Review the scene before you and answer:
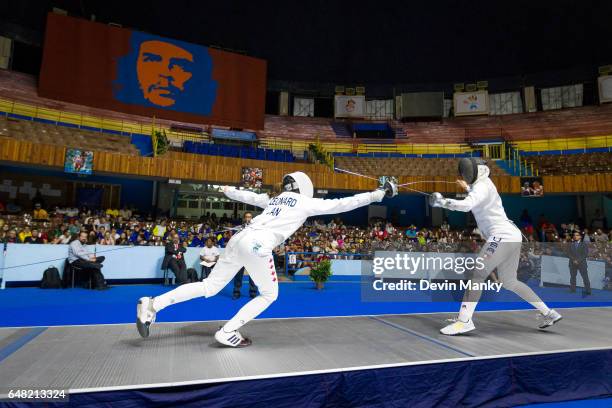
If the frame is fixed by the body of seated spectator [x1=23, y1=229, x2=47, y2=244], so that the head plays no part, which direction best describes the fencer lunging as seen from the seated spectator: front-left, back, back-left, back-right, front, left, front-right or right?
front

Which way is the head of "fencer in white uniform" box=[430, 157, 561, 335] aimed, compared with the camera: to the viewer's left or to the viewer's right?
to the viewer's left

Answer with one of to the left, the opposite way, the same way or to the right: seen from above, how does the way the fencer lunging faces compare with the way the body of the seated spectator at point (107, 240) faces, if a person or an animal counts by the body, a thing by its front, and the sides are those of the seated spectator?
to the left

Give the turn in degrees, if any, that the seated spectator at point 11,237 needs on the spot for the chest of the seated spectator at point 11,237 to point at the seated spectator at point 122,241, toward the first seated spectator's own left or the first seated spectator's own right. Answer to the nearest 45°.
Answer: approximately 90° to the first seated spectator's own left

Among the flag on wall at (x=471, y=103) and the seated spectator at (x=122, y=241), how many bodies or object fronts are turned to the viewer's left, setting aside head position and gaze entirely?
0

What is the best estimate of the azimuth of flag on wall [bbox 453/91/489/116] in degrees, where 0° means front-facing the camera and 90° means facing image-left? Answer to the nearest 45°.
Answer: approximately 0°

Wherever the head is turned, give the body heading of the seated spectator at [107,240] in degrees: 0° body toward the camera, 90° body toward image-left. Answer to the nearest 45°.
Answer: approximately 0°

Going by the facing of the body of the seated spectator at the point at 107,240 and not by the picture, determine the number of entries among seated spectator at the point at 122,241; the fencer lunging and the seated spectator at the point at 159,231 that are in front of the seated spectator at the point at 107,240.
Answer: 1

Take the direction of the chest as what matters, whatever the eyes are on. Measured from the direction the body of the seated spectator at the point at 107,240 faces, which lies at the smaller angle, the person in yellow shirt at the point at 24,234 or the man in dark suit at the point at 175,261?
the man in dark suit

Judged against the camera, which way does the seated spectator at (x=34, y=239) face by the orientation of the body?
toward the camera

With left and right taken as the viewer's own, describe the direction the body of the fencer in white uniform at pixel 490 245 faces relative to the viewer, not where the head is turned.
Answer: facing to the left of the viewer

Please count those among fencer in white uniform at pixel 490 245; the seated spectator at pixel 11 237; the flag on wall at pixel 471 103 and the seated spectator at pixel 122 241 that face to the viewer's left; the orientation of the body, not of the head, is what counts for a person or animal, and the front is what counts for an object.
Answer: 1

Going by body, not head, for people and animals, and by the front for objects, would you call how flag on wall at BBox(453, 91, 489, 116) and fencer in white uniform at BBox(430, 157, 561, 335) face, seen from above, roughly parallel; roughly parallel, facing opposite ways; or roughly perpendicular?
roughly perpendicular

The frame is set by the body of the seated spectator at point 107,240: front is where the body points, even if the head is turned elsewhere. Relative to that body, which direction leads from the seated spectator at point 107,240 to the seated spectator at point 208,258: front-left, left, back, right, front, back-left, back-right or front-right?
front-left

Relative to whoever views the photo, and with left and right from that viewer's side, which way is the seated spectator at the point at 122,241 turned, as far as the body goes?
facing the viewer
